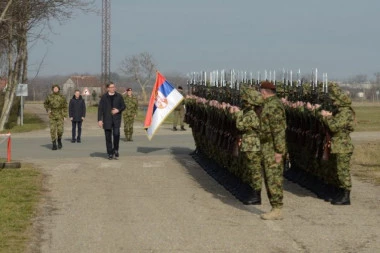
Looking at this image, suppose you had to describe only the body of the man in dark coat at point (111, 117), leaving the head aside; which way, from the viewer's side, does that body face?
toward the camera

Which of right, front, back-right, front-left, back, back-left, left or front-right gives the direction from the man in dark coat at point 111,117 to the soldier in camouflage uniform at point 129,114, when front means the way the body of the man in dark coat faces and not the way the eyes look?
back

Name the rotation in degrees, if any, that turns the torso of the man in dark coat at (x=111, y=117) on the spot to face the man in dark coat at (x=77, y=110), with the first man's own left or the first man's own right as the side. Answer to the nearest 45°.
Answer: approximately 180°

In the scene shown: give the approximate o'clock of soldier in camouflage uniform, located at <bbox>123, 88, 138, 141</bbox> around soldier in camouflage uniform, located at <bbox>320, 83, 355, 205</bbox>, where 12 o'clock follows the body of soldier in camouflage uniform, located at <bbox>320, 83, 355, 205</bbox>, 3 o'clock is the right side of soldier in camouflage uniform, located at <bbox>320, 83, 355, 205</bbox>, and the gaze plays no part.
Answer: soldier in camouflage uniform, located at <bbox>123, 88, 138, 141</bbox> is roughly at 2 o'clock from soldier in camouflage uniform, located at <bbox>320, 83, 355, 205</bbox>.

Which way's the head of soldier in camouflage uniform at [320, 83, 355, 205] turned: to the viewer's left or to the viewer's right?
to the viewer's left

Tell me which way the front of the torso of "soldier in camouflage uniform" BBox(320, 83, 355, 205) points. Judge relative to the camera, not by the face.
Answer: to the viewer's left

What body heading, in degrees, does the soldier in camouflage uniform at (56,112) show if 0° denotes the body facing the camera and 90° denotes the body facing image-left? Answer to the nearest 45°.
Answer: approximately 0°

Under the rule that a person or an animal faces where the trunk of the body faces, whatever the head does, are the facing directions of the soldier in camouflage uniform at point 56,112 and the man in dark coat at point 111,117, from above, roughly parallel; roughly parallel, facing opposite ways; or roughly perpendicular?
roughly parallel

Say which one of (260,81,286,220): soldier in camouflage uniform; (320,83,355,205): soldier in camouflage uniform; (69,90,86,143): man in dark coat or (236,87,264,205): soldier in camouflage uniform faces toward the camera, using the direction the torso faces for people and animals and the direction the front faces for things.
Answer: the man in dark coat

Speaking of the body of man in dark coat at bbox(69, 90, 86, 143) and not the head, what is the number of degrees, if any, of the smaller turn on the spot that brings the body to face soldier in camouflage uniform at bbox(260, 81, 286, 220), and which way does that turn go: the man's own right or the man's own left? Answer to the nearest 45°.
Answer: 0° — they already face them

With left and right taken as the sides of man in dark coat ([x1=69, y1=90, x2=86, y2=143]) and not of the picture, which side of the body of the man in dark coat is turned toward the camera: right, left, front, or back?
front

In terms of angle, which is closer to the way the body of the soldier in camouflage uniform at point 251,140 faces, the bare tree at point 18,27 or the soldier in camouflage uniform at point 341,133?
the bare tree

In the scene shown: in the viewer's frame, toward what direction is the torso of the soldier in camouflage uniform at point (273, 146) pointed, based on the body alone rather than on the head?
to the viewer's left

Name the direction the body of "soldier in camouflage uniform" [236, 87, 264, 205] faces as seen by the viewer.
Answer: to the viewer's left
